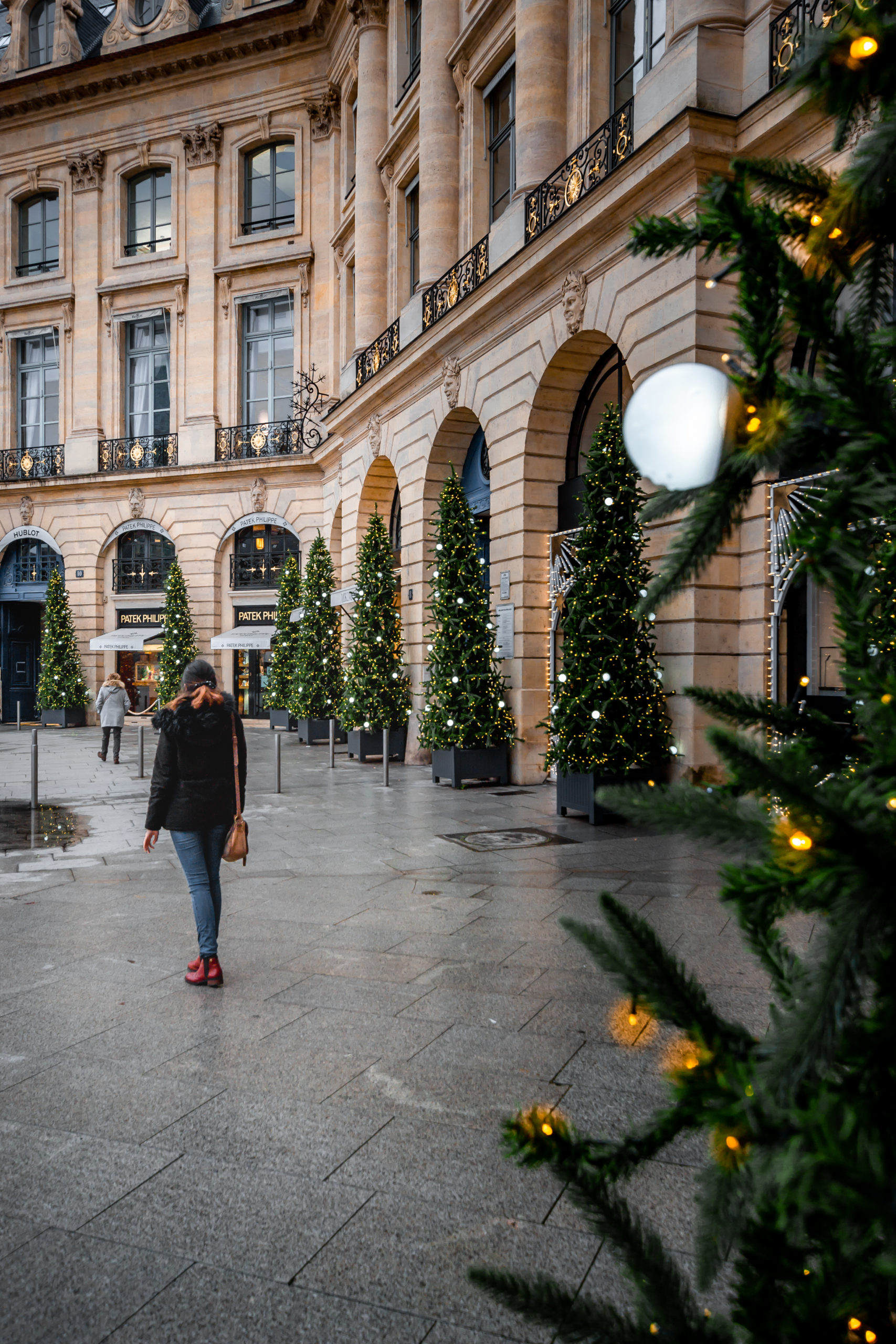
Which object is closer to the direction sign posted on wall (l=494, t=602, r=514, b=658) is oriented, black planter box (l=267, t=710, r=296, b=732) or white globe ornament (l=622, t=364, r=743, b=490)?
the white globe ornament

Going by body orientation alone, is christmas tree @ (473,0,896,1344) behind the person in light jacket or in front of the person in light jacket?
behind

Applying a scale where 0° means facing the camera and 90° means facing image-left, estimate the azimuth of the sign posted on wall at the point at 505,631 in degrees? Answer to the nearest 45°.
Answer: approximately 45°

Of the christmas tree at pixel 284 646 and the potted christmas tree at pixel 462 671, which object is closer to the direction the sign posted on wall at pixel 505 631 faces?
the potted christmas tree

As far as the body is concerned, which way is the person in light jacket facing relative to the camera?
away from the camera

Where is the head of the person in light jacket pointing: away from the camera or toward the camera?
away from the camera

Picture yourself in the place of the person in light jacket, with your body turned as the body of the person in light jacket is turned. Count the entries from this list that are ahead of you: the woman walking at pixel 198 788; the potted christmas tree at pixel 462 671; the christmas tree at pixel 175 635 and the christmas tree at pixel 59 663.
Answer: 2

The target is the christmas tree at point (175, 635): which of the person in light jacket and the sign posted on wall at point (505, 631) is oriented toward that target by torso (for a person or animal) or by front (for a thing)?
the person in light jacket

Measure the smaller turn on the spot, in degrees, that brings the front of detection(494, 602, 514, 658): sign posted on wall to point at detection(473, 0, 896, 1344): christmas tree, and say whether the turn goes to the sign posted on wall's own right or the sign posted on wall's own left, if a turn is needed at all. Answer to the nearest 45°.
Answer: approximately 45° to the sign posted on wall's own left

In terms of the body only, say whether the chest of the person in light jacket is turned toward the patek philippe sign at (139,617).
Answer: yes

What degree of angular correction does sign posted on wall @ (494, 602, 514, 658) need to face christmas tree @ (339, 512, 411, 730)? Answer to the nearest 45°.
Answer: approximately 90° to its right

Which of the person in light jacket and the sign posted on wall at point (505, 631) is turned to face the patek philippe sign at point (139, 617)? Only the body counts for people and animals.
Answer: the person in light jacket

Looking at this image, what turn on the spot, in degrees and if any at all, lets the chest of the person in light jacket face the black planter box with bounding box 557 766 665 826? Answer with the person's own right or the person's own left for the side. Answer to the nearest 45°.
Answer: approximately 135° to the person's own right

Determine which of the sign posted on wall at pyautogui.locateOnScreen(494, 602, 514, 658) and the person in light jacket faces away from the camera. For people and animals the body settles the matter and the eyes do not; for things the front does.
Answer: the person in light jacket

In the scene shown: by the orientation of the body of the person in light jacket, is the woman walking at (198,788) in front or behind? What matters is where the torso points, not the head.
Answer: behind
